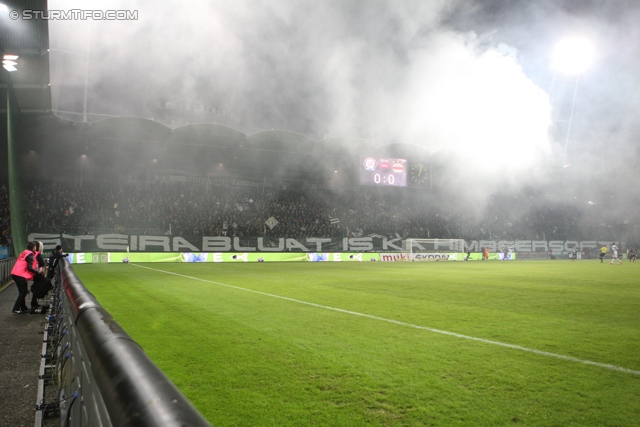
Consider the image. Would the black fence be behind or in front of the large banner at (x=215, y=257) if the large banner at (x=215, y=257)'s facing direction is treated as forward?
in front

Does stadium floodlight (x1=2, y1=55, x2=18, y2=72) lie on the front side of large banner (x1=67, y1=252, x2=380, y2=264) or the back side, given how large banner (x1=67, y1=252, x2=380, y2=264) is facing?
on the front side

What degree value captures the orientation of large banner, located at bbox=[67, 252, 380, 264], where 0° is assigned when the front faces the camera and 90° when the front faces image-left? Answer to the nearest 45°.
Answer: approximately 0°
